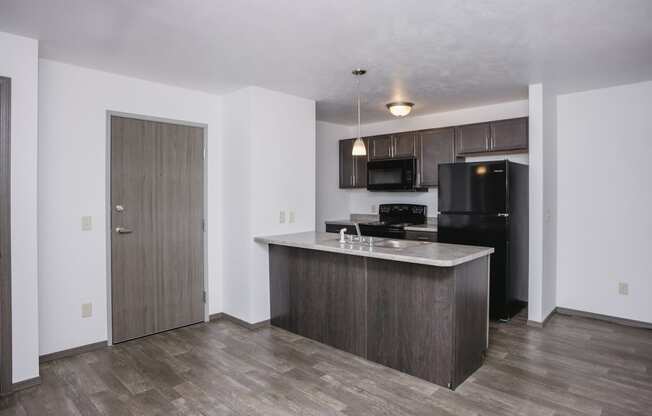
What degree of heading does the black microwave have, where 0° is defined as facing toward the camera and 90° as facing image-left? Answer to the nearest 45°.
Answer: approximately 45°

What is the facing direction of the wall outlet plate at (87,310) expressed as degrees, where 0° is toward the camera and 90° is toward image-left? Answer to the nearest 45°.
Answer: approximately 0°

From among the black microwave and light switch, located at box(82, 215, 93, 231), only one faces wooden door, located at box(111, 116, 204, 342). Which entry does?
the black microwave

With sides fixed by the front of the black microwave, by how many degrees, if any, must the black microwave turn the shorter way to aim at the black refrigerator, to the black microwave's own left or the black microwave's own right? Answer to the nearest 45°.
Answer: approximately 90° to the black microwave's own left

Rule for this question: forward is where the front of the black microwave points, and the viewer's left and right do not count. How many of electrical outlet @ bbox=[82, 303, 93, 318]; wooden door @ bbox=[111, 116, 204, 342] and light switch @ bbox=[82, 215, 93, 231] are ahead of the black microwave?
3

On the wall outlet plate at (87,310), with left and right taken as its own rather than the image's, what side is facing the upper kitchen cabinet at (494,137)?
left

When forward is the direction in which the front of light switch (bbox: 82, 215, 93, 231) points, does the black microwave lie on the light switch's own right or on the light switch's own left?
on the light switch's own left

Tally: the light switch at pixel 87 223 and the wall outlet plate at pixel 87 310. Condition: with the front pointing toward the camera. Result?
2

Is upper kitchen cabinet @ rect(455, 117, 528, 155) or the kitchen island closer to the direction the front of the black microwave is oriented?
the kitchen island

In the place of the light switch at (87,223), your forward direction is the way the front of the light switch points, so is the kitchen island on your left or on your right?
on your left
